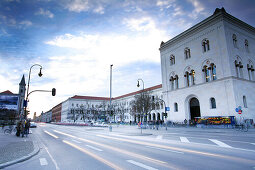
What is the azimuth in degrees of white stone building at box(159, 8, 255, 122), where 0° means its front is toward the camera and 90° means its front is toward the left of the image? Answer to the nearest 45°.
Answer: approximately 45°
